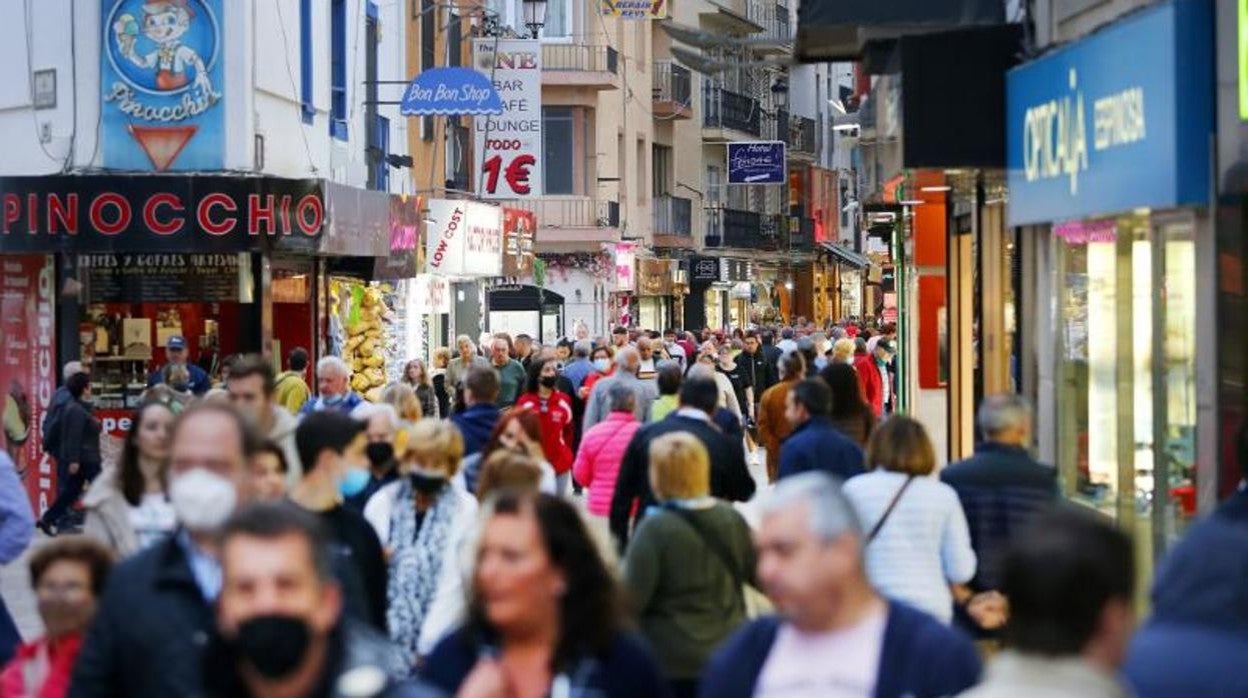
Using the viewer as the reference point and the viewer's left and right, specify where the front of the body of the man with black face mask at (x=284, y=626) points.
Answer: facing the viewer

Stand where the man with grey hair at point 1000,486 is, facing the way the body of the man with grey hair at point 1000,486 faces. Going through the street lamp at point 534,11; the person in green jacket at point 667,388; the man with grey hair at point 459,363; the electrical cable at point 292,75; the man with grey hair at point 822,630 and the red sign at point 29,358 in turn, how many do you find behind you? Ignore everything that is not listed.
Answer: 1

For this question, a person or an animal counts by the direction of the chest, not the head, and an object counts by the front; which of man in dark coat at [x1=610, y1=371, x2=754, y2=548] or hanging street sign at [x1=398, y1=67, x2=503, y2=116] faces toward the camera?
the hanging street sign

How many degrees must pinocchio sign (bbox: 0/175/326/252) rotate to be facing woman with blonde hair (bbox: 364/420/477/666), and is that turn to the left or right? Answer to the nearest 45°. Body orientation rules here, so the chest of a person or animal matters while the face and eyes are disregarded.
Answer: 0° — it already faces them

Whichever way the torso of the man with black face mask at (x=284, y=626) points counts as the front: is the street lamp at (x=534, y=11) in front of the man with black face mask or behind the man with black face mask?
behind

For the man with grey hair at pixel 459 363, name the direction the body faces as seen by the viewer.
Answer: toward the camera

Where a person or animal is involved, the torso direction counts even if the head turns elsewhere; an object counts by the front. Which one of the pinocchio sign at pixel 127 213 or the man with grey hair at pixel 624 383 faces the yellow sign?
the man with grey hair

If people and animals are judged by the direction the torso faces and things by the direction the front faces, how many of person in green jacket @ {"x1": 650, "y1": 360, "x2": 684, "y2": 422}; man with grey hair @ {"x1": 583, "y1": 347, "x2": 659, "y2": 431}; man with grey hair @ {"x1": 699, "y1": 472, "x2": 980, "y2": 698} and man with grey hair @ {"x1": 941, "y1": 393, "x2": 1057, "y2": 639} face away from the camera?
3

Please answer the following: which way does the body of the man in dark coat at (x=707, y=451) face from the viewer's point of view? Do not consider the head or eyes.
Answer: away from the camera

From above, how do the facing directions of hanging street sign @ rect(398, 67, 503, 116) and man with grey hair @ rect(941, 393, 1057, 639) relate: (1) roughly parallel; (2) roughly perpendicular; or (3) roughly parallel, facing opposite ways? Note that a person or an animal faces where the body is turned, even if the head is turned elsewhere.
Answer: roughly parallel, facing opposite ways

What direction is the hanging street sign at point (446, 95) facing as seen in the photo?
toward the camera

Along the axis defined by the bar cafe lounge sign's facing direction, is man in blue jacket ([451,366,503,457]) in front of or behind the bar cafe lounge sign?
in front

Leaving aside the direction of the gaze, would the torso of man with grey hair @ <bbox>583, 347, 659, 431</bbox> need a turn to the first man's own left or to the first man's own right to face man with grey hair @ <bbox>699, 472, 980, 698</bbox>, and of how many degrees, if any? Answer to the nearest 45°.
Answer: approximately 180°

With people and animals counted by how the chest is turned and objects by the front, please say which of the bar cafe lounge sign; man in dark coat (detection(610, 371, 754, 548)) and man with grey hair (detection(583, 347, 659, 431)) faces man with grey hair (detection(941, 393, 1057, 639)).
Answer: the bar cafe lounge sign

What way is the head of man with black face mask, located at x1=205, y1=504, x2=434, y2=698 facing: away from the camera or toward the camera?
toward the camera

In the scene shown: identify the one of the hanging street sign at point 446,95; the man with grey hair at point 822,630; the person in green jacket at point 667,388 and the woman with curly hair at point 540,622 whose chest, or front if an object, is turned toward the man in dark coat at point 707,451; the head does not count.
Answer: the hanging street sign
